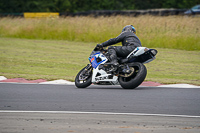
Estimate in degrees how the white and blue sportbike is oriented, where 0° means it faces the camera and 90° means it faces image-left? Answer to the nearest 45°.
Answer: approximately 135°
